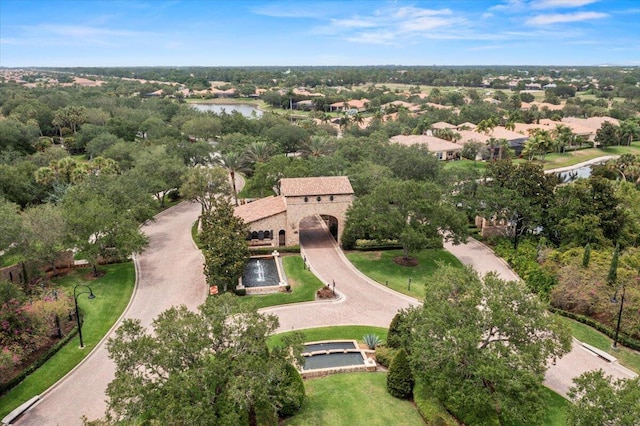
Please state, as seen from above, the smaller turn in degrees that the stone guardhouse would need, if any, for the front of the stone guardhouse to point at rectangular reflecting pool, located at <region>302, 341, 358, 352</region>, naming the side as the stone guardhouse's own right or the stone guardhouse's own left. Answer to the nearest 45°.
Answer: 0° — it already faces it

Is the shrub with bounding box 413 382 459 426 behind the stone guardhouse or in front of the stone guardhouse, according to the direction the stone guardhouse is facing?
in front

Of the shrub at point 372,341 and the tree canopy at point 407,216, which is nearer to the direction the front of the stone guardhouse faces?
the shrub

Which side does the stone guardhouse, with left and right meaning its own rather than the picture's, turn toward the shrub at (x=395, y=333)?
front

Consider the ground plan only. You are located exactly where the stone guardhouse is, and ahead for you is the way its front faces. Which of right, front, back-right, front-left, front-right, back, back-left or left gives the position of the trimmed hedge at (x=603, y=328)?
front-left

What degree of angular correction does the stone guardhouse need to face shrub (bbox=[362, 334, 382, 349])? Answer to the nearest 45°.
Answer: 0° — it already faces it

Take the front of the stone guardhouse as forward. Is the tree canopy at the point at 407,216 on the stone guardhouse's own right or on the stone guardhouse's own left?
on the stone guardhouse's own left

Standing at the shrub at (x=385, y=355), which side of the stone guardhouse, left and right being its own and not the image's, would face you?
front

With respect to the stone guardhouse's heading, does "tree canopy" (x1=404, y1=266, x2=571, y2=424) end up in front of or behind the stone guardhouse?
in front

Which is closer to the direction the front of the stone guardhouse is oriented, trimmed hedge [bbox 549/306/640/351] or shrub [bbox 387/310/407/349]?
the shrub

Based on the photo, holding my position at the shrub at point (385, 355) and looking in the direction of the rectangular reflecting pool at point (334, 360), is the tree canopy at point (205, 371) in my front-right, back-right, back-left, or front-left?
front-left

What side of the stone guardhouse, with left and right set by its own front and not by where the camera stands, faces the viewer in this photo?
front

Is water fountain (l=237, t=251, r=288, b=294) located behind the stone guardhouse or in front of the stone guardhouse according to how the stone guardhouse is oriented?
in front

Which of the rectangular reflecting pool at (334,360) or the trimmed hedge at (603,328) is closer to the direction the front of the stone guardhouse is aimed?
the rectangular reflecting pool

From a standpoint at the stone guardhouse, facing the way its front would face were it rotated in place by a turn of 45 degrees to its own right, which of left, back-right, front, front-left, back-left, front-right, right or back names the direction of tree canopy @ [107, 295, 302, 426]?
front-left

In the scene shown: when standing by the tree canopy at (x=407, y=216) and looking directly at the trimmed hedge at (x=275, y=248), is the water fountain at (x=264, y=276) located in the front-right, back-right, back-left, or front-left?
front-left

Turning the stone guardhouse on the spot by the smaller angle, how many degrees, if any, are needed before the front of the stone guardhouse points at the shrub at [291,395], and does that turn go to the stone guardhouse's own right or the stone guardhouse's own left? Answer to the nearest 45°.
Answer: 0° — it already faces it

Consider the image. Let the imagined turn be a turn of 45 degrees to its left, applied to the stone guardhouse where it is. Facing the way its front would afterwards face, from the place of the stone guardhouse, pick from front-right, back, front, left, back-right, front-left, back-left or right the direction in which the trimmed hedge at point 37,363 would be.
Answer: right
